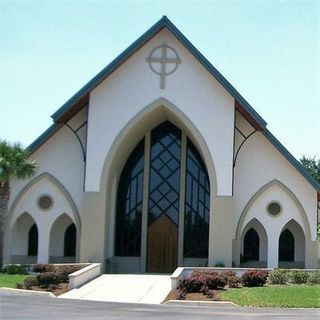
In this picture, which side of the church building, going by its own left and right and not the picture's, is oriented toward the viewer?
front

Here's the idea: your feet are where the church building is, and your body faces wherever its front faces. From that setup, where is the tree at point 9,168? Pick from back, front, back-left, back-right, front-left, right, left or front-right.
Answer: right

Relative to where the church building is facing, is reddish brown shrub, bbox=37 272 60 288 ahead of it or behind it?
ahead

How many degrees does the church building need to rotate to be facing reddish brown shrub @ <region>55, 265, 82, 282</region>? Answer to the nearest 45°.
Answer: approximately 45° to its right

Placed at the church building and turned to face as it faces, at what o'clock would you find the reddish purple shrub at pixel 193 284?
The reddish purple shrub is roughly at 12 o'clock from the church building.

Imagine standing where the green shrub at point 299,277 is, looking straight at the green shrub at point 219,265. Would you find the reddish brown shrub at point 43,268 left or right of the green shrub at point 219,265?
left

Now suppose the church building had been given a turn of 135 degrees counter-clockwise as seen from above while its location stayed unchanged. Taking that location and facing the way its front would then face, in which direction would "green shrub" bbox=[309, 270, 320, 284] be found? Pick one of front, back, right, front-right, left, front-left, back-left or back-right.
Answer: right

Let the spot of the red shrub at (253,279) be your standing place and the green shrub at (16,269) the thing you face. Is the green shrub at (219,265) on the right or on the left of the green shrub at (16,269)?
right

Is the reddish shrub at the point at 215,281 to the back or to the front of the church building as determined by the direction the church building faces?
to the front

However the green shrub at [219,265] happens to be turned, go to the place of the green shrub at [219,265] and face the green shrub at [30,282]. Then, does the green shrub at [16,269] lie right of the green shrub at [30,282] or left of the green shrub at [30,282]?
right
